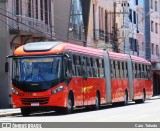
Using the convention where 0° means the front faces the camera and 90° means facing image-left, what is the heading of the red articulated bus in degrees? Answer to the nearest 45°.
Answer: approximately 45°
